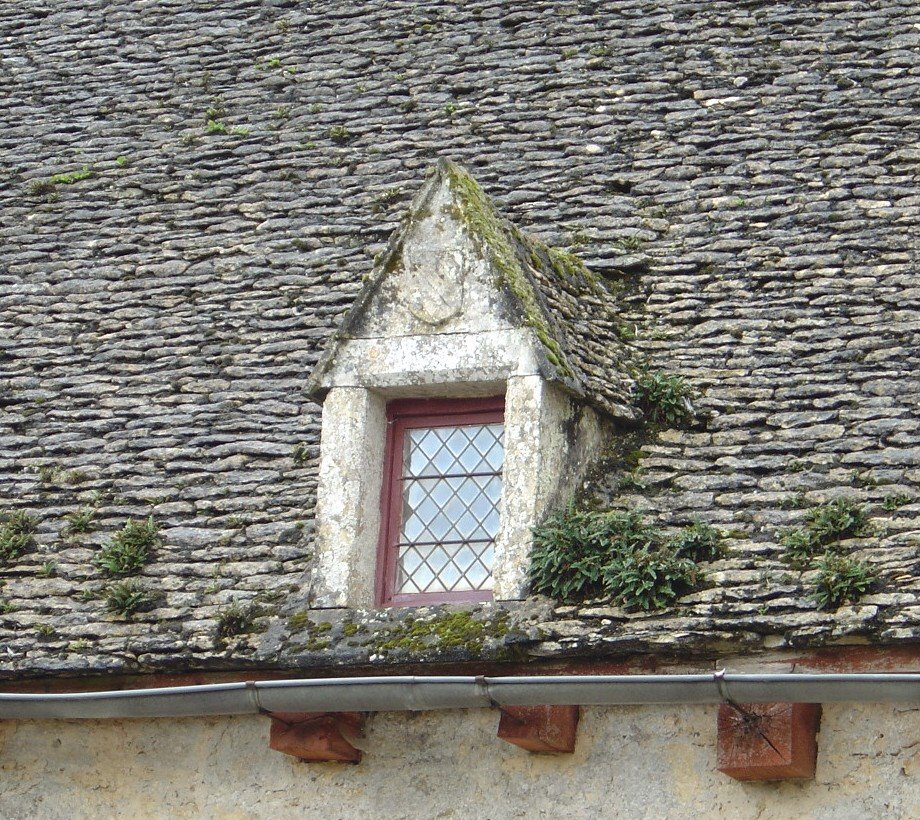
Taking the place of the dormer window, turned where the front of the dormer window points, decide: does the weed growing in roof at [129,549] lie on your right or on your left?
on your right

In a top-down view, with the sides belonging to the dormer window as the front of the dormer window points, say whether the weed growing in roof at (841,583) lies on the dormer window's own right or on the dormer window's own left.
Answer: on the dormer window's own left

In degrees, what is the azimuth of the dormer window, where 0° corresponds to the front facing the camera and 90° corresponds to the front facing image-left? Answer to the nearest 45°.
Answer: approximately 45°

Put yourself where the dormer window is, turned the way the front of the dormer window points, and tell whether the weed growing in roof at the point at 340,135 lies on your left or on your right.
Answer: on your right

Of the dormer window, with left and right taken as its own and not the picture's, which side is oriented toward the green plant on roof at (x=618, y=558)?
left

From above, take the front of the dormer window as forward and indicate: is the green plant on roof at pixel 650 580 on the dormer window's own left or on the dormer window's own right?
on the dormer window's own left

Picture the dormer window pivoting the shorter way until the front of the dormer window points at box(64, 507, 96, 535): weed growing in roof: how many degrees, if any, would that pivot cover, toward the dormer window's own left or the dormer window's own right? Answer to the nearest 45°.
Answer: approximately 45° to the dormer window's own right

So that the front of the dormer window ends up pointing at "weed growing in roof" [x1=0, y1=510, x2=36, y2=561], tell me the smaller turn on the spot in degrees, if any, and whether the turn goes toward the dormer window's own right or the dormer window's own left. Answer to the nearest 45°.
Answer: approximately 45° to the dormer window's own right
